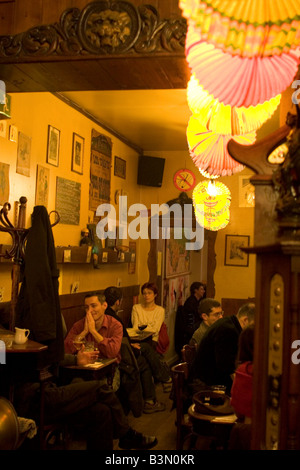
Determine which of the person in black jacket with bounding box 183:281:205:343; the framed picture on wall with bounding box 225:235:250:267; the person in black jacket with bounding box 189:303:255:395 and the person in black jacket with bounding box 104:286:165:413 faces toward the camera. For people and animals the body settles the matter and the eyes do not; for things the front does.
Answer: the framed picture on wall

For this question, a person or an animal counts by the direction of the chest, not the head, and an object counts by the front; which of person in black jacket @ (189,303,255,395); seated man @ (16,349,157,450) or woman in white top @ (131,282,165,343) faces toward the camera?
the woman in white top

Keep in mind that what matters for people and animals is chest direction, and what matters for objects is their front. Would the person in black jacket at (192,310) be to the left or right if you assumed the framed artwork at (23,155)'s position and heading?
on its left

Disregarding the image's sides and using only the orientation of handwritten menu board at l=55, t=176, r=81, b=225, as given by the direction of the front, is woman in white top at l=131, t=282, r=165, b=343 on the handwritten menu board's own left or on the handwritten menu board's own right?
on the handwritten menu board's own left

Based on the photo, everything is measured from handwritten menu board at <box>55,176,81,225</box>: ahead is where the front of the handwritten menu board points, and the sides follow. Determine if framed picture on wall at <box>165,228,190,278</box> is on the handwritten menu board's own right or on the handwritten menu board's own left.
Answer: on the handwritten menu board's own left

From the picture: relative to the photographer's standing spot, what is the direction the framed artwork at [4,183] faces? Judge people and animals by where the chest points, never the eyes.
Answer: facing the viewer and to the right of the viewer

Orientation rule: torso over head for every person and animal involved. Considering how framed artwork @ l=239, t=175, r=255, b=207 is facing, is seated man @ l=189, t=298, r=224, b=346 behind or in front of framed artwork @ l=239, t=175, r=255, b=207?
in front
